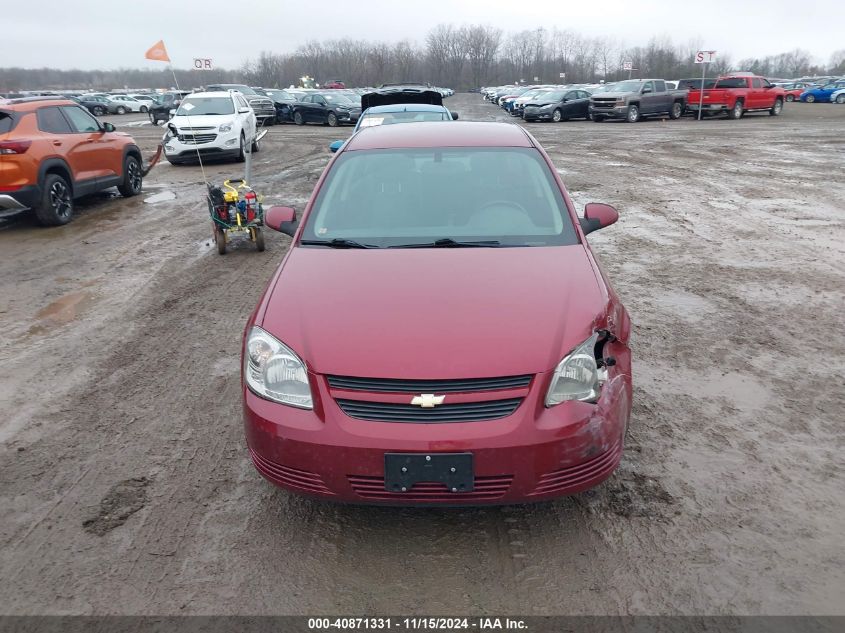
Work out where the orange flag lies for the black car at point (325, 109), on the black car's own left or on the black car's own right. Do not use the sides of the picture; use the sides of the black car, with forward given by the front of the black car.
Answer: on the black car's own right

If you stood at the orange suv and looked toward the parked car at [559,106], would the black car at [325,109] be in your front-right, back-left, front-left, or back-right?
front-left

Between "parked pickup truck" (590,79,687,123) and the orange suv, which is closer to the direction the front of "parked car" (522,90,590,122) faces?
the orange suv

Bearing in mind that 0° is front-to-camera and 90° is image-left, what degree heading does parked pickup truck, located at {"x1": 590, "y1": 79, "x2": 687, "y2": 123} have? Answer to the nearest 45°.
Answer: approximately 45°

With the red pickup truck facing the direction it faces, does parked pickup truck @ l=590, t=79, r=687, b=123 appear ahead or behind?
behind

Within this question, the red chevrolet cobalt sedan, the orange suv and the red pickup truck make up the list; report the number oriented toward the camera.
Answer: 1

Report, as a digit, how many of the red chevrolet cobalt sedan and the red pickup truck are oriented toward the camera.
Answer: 1

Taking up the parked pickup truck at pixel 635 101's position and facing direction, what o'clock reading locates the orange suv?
The orange suv is roughly at 11 o'clock from the parked pickup truck.

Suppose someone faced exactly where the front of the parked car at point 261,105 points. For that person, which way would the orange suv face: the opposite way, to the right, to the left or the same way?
to the left

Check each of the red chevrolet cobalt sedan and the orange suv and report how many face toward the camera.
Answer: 1

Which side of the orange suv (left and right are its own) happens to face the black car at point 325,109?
front

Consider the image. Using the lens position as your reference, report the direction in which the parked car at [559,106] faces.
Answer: facing the viewer and to the left of the viewer

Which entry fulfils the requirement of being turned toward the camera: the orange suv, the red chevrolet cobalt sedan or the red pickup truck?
the red chevrolet cobalt sedan

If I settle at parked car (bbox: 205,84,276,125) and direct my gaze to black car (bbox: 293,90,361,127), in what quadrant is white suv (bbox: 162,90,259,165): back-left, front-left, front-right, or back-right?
back-right

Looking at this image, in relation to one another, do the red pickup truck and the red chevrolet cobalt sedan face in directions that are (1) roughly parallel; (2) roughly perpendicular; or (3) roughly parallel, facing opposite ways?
roughly perpendicular

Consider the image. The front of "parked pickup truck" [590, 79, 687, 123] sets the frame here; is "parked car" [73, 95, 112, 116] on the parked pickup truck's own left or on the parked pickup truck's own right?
on the parked pickup truck's own right

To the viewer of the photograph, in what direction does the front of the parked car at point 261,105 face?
facing the viewer and to the right of the viewer

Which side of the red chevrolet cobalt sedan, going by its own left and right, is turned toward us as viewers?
front

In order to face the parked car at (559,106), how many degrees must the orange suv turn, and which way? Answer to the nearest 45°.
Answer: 0° — it already faces it

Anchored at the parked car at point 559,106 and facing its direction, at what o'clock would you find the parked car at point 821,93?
the parked car at point 821,93 is roughly at 6 o'clock from the parked car at point 559,106.

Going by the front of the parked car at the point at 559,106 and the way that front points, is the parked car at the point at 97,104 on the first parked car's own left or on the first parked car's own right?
on the first parked car's own right
